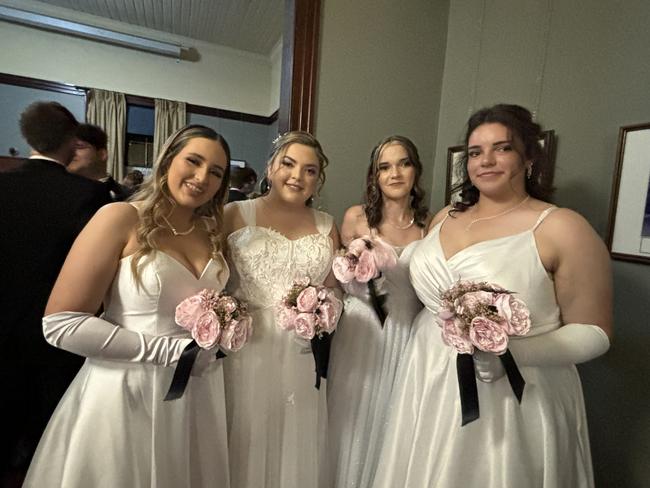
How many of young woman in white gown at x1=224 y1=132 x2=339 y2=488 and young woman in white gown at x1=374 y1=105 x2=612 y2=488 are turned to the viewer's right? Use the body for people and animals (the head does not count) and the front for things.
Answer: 0

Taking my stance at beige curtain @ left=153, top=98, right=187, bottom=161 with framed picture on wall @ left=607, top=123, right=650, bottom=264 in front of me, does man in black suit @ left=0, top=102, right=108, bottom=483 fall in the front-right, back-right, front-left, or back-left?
front-right

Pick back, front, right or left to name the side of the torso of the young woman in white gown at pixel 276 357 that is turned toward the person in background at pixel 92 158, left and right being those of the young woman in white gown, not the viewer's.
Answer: right

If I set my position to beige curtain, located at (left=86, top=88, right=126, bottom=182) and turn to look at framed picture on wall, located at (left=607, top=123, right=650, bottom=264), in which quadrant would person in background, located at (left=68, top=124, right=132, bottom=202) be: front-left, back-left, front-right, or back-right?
front-right

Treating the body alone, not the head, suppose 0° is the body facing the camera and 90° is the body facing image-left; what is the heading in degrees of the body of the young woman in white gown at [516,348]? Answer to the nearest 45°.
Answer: approximately 45°

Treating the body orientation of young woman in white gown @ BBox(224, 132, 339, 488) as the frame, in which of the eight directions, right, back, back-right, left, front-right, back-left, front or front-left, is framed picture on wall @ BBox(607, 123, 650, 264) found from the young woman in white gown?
left

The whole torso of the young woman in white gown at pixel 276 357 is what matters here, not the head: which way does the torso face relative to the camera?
toward the camera

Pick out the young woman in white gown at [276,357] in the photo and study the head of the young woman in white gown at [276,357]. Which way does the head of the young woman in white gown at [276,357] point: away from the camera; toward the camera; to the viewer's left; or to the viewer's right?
toward the camera

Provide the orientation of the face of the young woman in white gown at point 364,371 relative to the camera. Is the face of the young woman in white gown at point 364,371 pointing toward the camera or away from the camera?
toward the camera

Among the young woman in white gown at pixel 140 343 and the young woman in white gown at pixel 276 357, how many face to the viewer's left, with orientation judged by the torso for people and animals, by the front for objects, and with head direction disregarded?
0

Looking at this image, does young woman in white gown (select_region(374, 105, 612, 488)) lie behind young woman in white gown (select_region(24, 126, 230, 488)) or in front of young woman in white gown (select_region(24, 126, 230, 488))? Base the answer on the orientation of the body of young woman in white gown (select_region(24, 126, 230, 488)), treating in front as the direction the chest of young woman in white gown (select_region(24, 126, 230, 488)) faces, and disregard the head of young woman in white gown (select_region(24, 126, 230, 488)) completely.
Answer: in front

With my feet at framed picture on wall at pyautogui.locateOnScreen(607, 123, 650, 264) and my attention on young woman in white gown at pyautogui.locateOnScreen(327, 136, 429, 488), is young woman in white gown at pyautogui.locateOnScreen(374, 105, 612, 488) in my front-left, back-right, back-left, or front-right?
front-left
